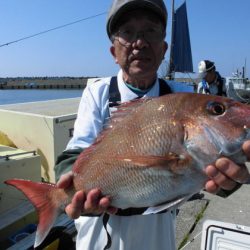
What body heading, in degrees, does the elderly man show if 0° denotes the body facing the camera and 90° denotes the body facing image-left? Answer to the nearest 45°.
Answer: approximately 0°

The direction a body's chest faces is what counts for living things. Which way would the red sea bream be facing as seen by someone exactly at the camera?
facing to the right of the viewer

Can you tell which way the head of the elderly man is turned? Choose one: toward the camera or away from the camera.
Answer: toward the camera

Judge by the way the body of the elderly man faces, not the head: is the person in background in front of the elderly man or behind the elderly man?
behind
